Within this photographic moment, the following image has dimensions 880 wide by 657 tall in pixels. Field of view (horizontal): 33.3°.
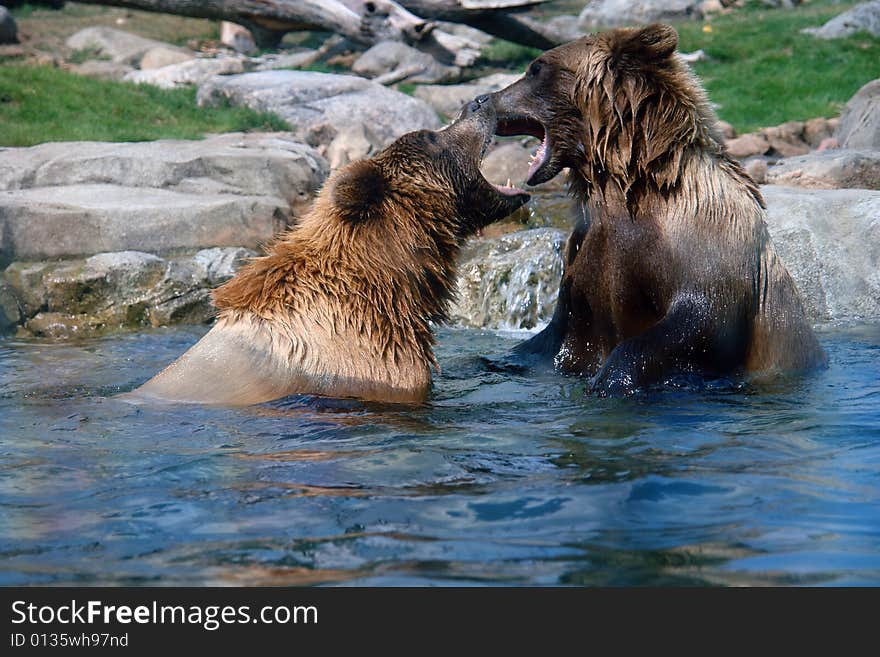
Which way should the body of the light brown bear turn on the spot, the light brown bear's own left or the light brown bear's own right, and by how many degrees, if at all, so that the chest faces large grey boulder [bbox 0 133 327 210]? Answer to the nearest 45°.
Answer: approximately 90° to the light brown bear's own left

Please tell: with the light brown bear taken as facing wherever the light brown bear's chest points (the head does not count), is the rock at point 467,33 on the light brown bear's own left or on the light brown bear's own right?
on the light brown bear's own left

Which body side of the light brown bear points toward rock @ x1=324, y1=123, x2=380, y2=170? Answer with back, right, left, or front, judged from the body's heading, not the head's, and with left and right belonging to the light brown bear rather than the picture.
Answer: left

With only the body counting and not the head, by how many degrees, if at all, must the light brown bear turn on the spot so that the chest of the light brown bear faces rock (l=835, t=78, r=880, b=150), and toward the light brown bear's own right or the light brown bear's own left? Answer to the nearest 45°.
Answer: approximately 45° to the light brown bear's own left

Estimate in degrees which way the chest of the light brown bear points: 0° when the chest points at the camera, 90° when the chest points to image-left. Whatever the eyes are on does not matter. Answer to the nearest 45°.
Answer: approximately 270°

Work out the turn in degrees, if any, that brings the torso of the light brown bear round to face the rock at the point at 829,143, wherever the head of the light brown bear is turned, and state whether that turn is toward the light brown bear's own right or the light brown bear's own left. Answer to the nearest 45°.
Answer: approximately 45° to the light brown bear's own left

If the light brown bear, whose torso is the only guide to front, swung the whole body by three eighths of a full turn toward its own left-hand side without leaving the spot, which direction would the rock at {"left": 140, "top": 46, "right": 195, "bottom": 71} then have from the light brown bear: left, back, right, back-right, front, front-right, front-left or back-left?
front-right

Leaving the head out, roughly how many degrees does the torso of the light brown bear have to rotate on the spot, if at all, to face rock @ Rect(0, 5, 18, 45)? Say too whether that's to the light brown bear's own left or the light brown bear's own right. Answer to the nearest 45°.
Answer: approximately 90° to the light brown bear's own left

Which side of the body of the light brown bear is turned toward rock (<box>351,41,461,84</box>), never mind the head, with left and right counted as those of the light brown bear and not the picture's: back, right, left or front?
left
